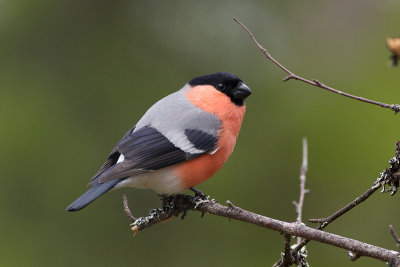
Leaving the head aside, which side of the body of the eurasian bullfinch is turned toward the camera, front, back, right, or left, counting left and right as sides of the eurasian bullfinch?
right
